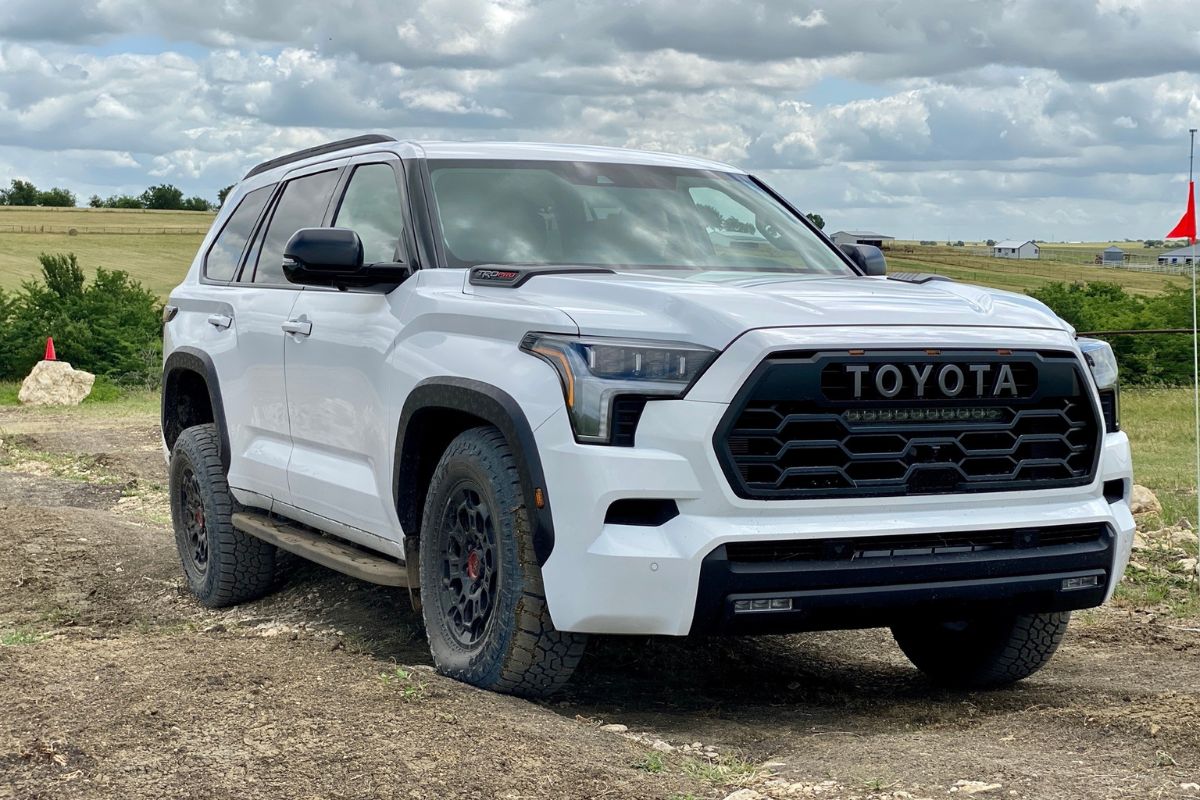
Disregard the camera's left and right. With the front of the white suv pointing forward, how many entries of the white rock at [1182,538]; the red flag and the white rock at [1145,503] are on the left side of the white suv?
3

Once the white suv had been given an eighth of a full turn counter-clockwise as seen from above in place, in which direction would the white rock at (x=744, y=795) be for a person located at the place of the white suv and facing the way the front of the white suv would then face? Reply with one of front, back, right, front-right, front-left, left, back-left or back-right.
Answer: right

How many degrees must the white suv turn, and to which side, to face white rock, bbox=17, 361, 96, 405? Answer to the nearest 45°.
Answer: approximately 180°

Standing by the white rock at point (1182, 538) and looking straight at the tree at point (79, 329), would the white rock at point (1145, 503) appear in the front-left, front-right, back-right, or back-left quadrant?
front-right

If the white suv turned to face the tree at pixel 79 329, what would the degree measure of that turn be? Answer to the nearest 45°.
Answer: approximately 180°

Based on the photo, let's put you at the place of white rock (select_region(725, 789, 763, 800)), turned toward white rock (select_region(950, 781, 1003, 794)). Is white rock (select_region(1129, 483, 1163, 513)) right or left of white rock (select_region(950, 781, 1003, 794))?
left

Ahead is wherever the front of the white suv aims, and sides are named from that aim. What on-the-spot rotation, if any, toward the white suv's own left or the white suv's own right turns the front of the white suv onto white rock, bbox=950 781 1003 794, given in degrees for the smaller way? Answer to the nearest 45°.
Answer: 0° — it already faces it

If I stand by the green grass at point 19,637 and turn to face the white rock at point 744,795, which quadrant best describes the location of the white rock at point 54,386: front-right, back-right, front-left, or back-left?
back-left

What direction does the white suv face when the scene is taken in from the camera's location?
facing the viewer and to the right of the viewer

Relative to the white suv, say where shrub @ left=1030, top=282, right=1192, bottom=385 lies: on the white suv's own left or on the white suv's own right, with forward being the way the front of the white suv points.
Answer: on the white suv's own left
